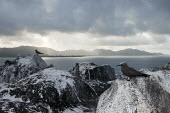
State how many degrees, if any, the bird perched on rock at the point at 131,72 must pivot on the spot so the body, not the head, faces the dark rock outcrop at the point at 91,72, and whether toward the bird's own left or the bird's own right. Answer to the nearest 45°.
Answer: approximately 45° to the bird's own right

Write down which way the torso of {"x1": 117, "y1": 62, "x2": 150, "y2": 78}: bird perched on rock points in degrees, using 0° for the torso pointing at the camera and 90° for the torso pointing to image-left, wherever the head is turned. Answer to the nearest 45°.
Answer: approximately 90°

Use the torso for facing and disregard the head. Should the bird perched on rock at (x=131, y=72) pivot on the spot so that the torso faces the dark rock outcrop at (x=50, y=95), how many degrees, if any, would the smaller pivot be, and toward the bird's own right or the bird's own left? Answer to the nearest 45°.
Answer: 0° — it already faces it
